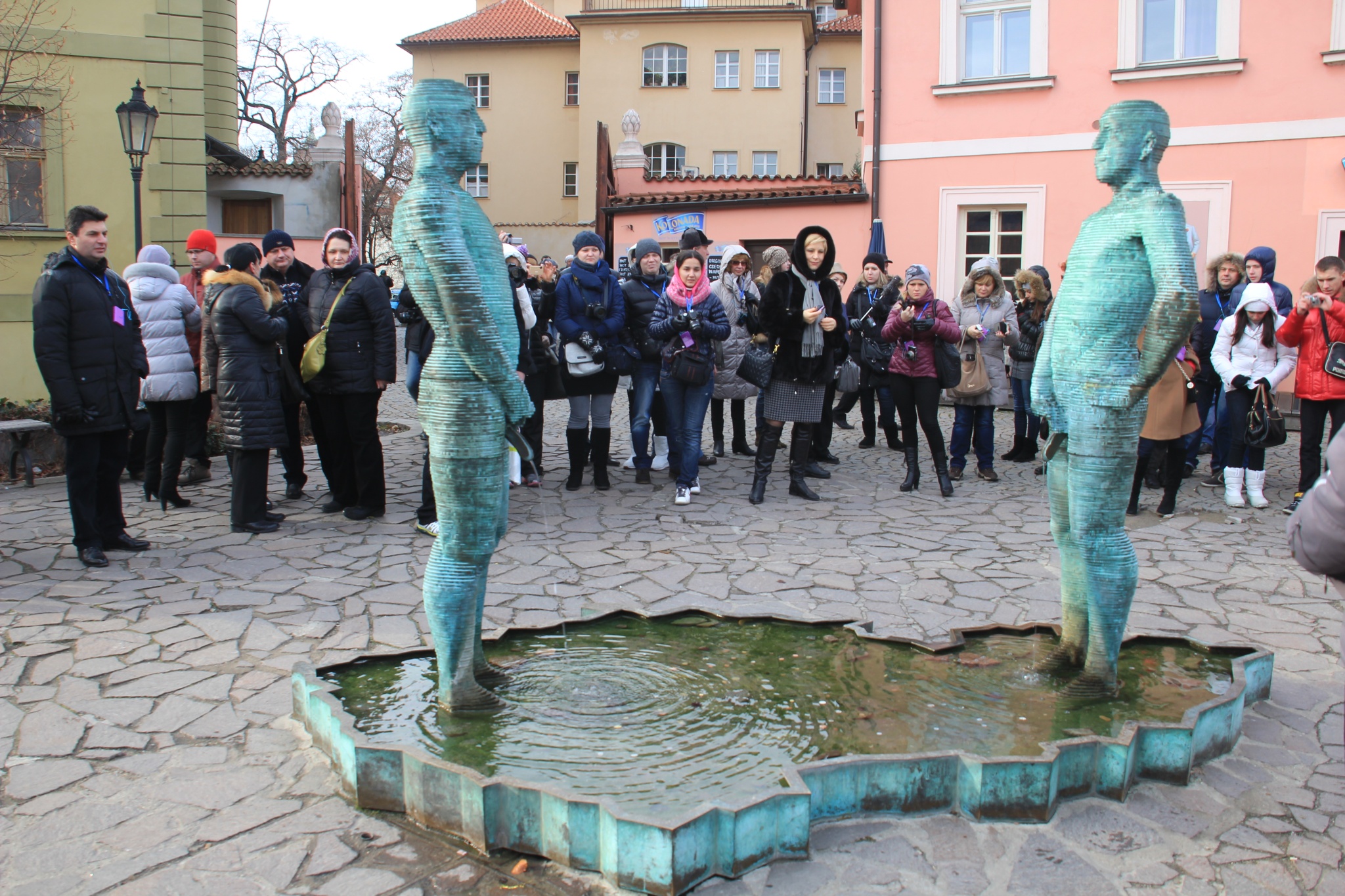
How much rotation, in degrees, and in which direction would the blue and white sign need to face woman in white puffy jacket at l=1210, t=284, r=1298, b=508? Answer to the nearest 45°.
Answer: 0° — it already faces them

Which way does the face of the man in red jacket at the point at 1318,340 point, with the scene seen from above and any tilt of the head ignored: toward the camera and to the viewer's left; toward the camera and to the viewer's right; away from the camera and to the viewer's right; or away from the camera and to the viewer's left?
toward the camera and to the viewer's left

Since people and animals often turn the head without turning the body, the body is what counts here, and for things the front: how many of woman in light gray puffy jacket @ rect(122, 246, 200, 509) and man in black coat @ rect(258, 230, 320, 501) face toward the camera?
1

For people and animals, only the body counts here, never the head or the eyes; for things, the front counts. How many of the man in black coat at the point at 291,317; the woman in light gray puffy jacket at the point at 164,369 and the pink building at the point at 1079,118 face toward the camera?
2

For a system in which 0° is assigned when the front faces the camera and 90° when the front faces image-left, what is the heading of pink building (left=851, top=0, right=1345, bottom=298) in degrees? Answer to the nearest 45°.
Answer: approximately 0°

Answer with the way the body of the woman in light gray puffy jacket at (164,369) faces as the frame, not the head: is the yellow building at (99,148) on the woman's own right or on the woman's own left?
on the woman's own left

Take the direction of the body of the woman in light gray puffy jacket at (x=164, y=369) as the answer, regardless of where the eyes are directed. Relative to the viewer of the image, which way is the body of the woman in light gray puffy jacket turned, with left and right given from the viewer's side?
facing away from the viewer and to the right of the viewer

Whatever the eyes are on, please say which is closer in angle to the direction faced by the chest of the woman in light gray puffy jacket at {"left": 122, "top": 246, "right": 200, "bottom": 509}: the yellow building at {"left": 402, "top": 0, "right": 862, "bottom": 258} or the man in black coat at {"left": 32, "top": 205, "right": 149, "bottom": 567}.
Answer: the yellow building
